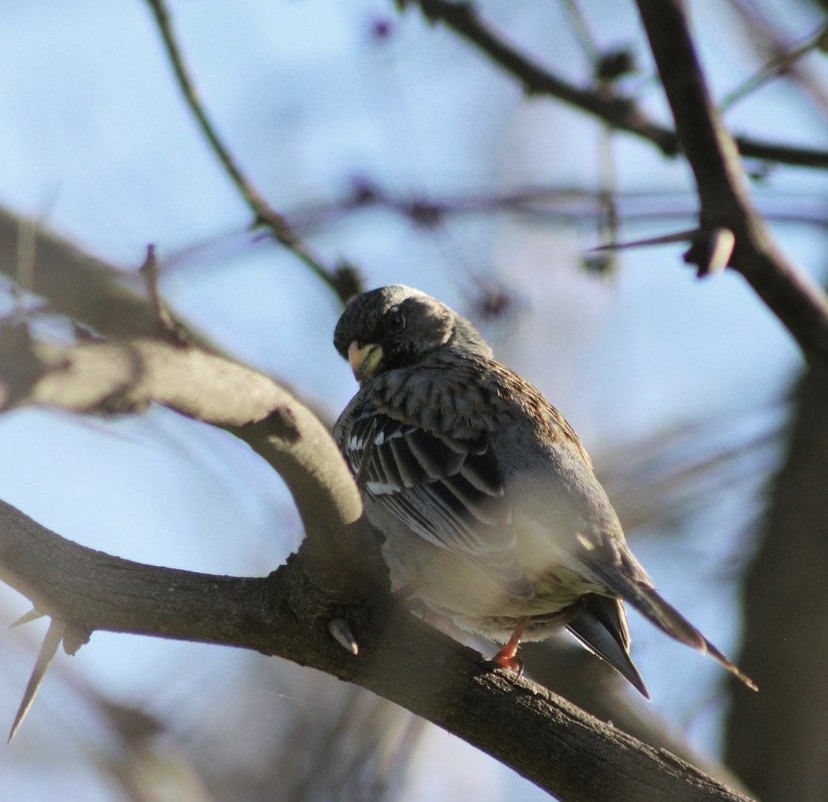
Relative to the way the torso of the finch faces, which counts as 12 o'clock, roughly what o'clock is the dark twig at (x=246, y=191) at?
The dark twig is roughly at 11 o'clock from the finch.

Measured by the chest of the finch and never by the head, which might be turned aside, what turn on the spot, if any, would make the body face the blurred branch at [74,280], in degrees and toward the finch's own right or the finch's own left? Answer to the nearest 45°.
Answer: approximately 45° to the finch's own left

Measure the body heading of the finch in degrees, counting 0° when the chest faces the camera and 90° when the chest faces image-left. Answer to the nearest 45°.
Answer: approximately 135°

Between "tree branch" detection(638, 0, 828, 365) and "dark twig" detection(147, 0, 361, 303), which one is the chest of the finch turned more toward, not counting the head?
the dark twig

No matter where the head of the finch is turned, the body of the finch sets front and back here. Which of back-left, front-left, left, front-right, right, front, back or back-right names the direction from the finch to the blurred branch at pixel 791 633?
right
